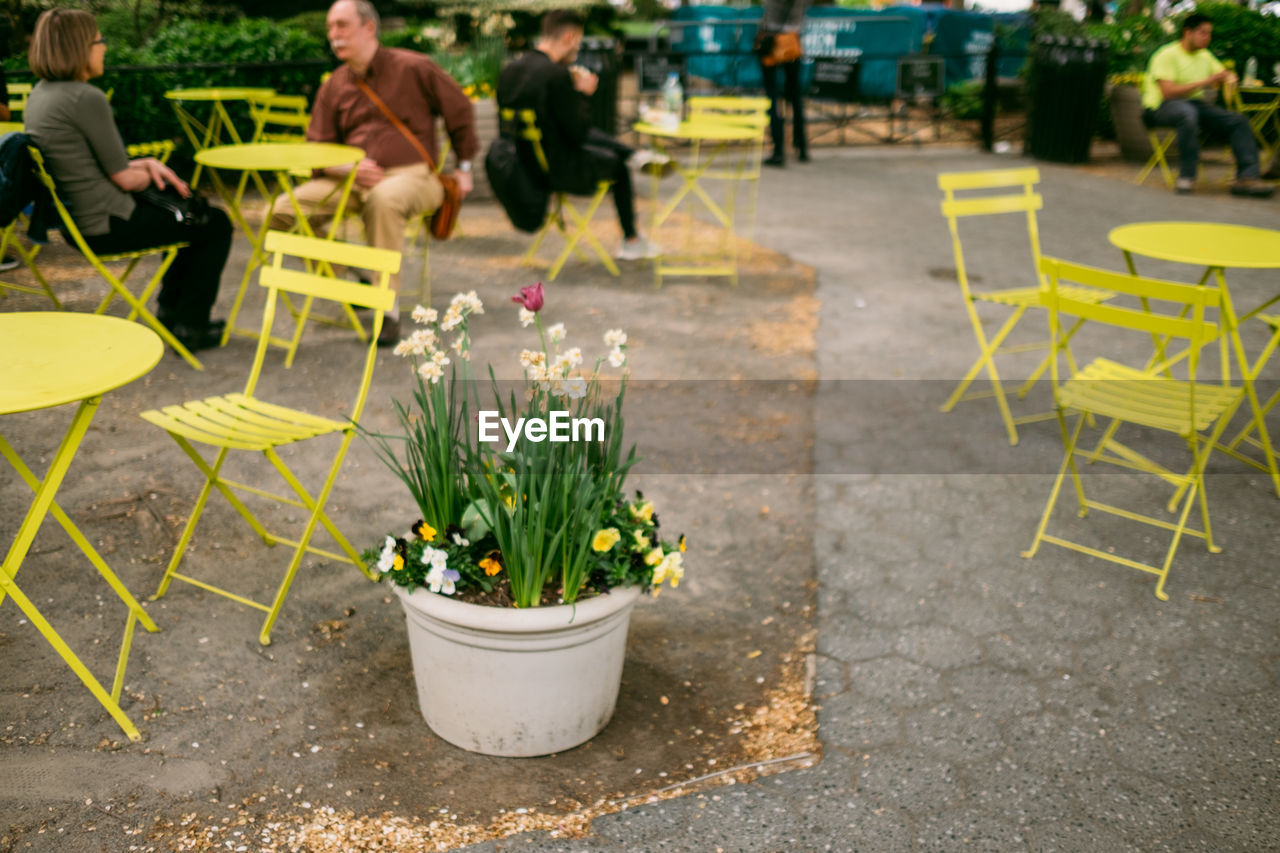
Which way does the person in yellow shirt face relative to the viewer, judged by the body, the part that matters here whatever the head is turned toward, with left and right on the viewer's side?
facing the viewer and to the right of the viewer

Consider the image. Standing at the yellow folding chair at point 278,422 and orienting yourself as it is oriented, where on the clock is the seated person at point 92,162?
The seated person is roughly at 4 o'clock from the yellow folding chair.

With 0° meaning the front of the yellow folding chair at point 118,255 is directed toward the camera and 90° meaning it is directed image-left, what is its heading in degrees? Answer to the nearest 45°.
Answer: approximately 270°

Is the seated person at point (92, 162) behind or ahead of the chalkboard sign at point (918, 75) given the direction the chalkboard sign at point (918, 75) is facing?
ahead

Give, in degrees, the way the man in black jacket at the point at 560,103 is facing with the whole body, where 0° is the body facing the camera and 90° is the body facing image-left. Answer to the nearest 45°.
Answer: approximately 270°

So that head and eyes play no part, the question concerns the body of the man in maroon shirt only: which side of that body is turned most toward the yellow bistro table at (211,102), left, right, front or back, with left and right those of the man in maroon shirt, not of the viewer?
right

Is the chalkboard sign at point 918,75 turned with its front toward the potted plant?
yes

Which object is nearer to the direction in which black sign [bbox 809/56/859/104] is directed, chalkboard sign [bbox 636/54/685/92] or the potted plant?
the potted plant

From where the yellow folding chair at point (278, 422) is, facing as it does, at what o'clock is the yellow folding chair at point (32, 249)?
the yellow folding chair at point (32, 249) is roughly at 4 o'clock from the yellow folding chair at point (278, 422).

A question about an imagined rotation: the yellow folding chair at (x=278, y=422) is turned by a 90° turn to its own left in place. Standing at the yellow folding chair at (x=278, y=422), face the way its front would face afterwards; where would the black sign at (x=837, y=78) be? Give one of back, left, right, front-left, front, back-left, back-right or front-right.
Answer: left

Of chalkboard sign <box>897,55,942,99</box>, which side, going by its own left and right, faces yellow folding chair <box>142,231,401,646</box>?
front

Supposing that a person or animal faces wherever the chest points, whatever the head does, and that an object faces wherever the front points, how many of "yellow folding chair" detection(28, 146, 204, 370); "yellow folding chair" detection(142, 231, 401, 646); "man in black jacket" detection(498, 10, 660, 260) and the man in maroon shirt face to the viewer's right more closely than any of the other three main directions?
2

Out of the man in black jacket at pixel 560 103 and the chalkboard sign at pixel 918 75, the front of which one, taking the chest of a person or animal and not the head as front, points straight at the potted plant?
the chalkboard sign

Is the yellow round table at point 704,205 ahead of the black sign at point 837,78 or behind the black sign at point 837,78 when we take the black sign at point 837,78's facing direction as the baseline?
ahead
